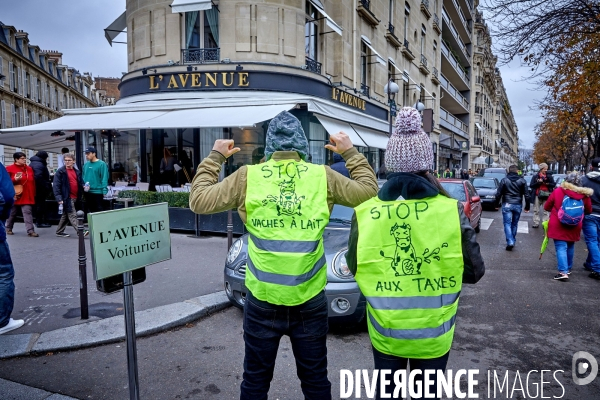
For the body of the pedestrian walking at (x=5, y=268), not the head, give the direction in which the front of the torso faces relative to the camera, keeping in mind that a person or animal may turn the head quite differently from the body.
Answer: to the viewer's right

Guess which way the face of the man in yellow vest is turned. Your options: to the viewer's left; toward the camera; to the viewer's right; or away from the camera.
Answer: away from the camera

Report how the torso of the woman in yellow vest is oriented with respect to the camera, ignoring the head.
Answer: away from the camera

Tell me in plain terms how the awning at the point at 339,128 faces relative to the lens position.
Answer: facing the viewer and to the right of the viewer

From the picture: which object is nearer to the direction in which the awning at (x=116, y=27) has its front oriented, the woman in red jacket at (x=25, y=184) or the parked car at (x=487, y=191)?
the woman in red jacket

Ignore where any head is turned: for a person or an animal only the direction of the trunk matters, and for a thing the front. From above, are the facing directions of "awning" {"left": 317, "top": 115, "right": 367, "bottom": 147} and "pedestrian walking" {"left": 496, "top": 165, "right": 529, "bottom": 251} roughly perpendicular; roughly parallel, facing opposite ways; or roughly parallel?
roughly perpendicular

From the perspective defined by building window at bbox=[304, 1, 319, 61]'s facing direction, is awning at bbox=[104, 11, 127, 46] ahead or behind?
behind

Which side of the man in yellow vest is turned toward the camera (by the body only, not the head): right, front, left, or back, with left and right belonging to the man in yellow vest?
back

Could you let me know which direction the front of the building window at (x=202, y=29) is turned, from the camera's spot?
facing the viewer

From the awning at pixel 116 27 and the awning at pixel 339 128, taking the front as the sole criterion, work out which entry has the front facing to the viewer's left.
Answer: the awning at pixel 116 27

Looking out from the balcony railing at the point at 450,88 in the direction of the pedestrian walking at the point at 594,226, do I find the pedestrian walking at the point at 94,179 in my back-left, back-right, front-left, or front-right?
front-right

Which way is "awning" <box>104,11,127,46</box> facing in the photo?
to the viewer's left

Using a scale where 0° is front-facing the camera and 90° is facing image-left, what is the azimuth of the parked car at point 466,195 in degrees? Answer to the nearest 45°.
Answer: approximately 45°

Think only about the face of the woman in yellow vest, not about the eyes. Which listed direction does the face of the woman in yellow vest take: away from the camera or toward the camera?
away from the camera

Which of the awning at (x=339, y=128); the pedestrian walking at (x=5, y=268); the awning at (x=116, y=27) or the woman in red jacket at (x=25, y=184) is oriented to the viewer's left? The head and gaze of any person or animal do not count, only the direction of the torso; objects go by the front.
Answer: the awning at (x=116, y=27)
